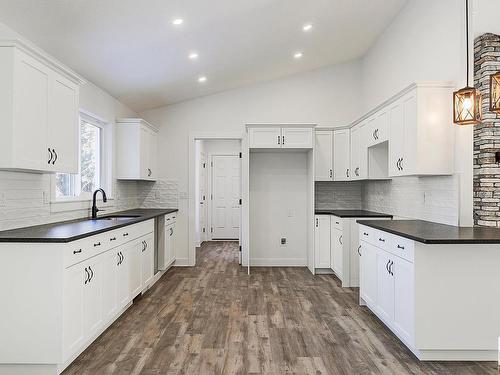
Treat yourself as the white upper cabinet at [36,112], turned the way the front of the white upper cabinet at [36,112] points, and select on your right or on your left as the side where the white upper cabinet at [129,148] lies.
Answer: on your left

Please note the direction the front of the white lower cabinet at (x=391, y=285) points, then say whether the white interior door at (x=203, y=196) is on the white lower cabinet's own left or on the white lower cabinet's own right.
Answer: on the white lower cabinet's own right

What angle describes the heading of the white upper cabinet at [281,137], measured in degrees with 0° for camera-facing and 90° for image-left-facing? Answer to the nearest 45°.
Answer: approximately 0°

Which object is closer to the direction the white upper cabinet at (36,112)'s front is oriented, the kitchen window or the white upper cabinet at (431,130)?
the white upper cabinet

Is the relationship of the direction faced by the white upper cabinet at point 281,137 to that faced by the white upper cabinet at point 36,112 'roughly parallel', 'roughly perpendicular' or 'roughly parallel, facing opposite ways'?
roughly perpendicular

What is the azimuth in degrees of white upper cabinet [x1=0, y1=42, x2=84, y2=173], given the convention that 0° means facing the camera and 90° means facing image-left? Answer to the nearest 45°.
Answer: approximately 315°

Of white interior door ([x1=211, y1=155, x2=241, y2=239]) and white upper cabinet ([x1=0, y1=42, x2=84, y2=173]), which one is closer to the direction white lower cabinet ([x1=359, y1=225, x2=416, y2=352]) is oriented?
the white upper cabinet

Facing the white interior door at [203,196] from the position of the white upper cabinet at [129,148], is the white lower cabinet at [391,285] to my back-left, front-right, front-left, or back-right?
back-right

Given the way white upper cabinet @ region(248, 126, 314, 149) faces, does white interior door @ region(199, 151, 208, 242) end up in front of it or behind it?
behind

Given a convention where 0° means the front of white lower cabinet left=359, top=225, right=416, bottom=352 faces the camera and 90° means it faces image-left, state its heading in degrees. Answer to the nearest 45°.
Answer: approximately 45°
